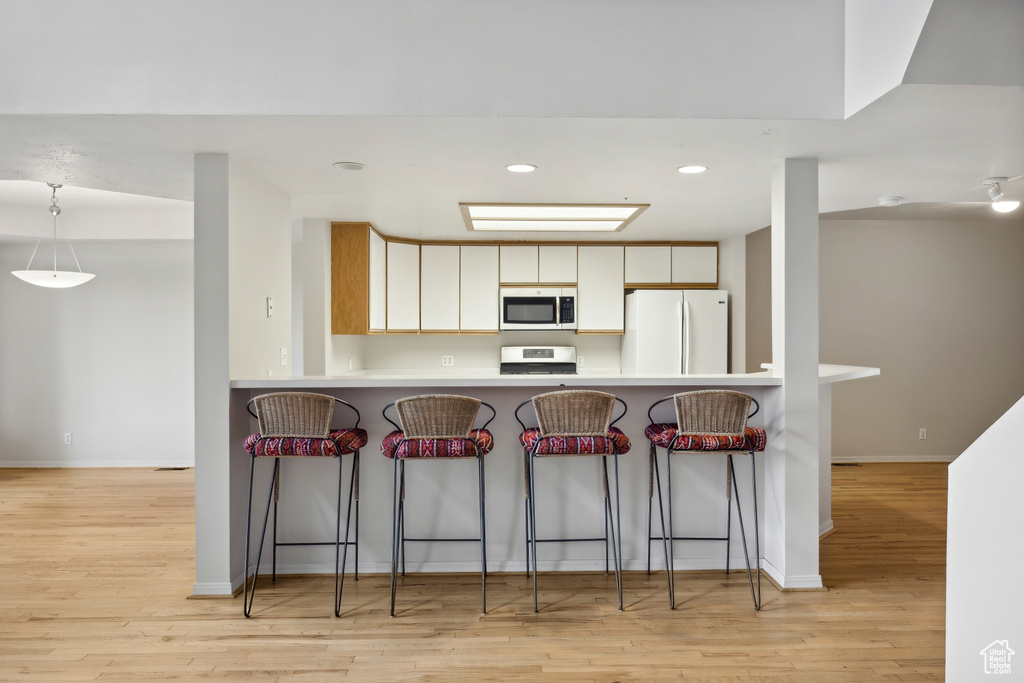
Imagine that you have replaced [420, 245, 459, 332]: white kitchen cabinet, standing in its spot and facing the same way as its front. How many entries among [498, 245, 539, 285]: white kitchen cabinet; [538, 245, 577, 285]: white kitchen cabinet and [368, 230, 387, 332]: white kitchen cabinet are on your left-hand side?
2

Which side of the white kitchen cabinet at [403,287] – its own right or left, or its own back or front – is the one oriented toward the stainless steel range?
left

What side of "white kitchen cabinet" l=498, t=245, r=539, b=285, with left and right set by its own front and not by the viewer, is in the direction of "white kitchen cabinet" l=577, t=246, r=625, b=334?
left

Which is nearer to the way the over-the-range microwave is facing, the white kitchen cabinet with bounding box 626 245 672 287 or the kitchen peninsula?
the kitchen peninsula

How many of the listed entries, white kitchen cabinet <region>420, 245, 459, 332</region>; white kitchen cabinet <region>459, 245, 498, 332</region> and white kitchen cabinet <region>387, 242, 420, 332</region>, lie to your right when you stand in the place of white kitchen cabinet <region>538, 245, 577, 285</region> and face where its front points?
3
